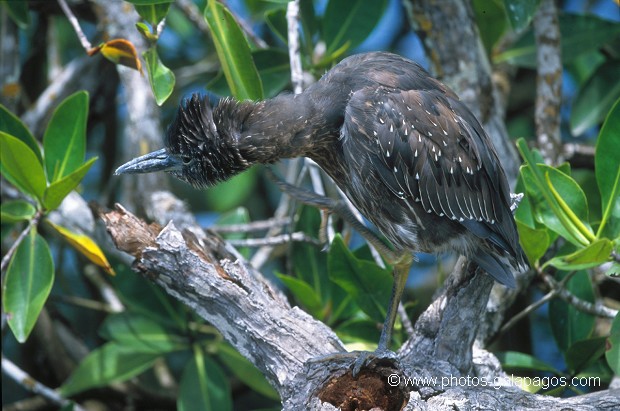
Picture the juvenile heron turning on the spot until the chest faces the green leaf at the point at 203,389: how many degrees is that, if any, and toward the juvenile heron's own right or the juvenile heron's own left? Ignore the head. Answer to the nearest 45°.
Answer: approximately 45° to the juvenile heron's own right

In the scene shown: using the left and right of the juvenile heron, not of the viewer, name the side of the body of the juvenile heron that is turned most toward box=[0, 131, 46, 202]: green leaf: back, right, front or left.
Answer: front

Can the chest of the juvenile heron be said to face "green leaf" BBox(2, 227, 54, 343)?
yes

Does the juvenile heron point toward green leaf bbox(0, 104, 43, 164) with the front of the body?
yes

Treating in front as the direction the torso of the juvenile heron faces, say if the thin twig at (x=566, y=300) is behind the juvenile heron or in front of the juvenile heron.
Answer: behind

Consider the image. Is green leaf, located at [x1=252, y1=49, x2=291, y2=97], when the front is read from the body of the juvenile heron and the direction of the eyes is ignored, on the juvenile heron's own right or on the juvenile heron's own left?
on the juvenile heron's own right

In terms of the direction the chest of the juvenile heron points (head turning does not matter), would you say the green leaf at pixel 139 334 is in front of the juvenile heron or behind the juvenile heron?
in front

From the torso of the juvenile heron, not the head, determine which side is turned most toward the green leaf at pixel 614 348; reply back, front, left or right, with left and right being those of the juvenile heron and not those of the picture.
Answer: back

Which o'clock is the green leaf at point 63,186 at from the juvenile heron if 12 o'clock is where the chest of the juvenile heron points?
The green leaf is roughly at 12 o'clock from the juvenile heron.

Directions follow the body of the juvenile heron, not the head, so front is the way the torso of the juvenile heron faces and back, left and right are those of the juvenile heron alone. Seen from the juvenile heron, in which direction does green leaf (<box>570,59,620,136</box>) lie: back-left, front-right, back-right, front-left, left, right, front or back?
back-right

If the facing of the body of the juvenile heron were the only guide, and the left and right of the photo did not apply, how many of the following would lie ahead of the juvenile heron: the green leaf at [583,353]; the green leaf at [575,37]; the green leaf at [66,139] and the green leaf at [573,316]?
1

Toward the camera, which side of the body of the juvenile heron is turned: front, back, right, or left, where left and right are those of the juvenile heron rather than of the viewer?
left

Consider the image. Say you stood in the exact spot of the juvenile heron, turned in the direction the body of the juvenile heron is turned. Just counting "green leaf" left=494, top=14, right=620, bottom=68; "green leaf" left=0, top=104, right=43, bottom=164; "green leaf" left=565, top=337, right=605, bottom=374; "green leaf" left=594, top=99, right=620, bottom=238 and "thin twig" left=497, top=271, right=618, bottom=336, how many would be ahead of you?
1
